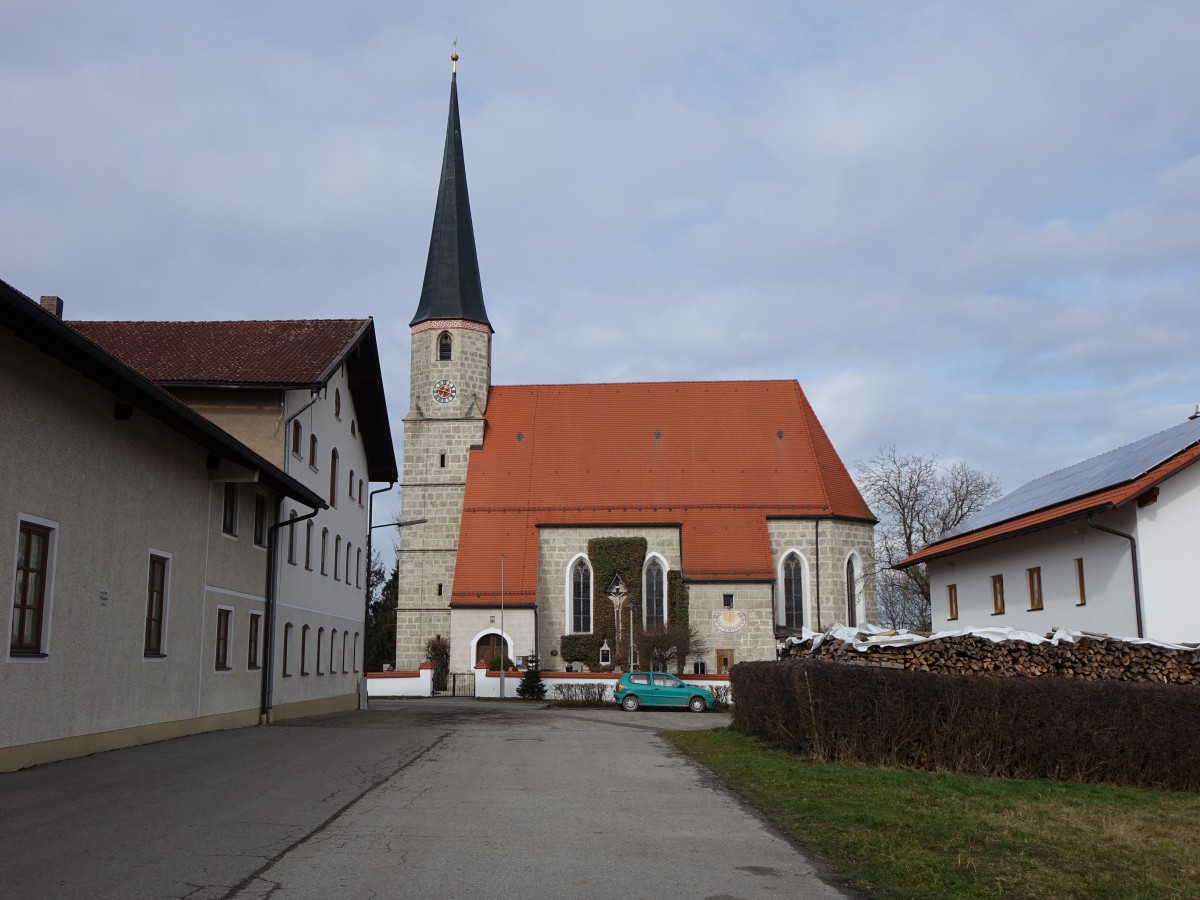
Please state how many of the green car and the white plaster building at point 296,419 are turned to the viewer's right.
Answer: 2

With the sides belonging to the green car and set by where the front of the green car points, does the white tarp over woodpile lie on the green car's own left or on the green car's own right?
on the green car's own right

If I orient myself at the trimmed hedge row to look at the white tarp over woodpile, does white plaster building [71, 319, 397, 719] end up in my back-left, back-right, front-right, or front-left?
front-left

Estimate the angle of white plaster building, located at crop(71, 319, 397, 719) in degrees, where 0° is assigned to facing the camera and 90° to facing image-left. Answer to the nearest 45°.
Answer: approximately 270°

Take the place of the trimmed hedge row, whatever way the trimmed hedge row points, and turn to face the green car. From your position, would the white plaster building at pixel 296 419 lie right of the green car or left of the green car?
left

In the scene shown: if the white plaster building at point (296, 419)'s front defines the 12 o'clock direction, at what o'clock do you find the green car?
The green car is roughly at 11 o'clock from the white plaster building.

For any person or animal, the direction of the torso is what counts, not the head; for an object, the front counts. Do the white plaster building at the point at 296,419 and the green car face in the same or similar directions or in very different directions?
same or similar directions

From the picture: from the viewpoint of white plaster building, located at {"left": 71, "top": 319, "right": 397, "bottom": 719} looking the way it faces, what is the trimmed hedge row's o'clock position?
The trimmed hedge row is roughly at 2 o'clock from the white plaster building.

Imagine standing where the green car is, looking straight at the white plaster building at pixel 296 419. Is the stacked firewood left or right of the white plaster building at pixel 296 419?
left

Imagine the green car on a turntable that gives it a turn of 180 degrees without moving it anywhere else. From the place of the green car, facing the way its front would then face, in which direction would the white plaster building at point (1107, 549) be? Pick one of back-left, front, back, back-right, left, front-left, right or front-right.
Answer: back-left

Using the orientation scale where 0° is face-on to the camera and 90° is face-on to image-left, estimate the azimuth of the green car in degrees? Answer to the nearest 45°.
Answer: approximately 270°
